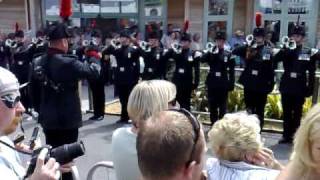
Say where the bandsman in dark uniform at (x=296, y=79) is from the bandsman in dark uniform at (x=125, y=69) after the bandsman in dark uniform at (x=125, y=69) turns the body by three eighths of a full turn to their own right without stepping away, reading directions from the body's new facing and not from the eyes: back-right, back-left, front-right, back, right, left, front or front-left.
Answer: back

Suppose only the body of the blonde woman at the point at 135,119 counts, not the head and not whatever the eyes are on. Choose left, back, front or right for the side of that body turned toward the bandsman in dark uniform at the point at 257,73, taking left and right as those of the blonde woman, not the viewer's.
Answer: front

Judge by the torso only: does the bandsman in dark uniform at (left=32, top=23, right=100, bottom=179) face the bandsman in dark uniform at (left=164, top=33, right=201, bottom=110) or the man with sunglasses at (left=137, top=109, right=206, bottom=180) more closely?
the bandsman in dark uniform

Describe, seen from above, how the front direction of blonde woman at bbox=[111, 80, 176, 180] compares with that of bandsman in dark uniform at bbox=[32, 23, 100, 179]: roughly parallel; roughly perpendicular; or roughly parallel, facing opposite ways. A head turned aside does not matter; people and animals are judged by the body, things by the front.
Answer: roughly parallel

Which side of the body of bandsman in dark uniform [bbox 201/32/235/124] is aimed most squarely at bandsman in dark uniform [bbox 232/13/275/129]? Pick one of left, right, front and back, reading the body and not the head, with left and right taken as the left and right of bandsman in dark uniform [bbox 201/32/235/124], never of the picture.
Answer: left

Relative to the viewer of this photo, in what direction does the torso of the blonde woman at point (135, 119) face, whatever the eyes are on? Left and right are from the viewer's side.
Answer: facing away from the viewer and to the right of the viewer

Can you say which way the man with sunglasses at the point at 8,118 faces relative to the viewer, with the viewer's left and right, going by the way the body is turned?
facing to the right of the viewer

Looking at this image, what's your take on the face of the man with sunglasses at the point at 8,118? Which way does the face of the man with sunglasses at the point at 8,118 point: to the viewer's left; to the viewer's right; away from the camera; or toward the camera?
to the viewer's right

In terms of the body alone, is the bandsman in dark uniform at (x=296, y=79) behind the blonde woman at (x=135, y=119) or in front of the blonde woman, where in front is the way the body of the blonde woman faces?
in front

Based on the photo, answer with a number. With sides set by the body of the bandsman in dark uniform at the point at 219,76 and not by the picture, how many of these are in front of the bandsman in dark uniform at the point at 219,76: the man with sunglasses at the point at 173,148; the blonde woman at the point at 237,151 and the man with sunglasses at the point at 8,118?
3

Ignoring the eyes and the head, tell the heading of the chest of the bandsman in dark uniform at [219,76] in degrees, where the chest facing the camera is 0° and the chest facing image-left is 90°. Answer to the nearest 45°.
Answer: approximately 0°

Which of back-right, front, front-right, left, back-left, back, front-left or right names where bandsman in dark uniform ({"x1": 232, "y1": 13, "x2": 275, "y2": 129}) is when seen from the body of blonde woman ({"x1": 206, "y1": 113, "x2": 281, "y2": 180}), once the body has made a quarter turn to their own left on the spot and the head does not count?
front-right

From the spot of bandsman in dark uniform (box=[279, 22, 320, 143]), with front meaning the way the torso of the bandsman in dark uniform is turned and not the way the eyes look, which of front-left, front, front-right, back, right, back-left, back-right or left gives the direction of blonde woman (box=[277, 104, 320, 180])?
front-left

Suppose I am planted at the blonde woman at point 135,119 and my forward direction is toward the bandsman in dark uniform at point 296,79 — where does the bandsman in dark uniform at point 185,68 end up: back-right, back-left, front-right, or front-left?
front-left

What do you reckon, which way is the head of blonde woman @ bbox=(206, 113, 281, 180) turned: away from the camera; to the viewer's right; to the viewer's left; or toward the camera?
away from the camera

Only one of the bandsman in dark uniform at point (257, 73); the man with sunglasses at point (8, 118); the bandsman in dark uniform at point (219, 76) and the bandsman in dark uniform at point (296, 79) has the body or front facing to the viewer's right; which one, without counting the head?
the man with sunglasses
